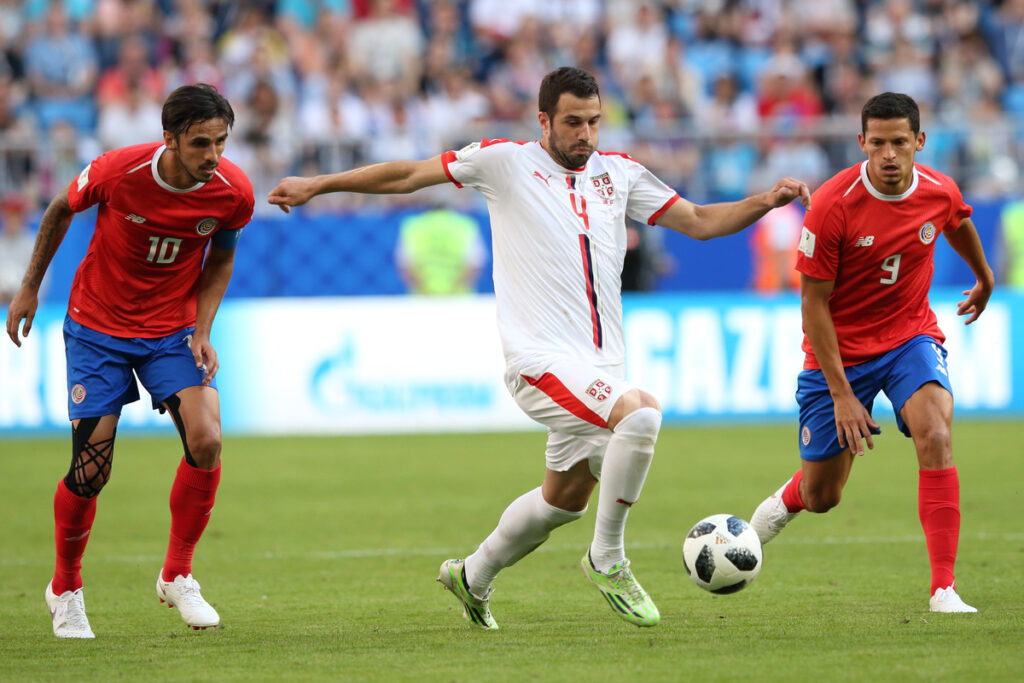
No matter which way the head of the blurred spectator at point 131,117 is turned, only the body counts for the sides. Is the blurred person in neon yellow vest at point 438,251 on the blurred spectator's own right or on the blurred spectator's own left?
on the blurred spectator's own left

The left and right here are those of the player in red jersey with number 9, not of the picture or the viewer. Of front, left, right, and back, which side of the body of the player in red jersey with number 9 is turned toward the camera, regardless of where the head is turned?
front

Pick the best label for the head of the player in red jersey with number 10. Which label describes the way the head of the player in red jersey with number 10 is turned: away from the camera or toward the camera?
toward the camera

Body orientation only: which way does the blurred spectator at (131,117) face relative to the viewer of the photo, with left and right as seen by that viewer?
facing the viewer

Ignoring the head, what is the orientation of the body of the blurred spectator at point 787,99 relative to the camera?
toward the camera

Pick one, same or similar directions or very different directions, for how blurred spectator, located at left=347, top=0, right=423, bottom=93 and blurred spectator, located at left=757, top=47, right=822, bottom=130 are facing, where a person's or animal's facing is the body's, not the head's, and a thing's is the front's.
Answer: same or similar directions

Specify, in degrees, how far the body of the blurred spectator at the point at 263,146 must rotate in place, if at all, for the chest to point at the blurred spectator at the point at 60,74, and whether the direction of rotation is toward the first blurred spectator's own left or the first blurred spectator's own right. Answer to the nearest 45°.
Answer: approximately 135° to the first blurred spectator's own right

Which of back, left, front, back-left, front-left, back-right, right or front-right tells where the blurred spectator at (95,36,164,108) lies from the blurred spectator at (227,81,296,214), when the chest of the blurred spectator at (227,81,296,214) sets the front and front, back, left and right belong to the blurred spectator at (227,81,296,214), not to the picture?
back-right

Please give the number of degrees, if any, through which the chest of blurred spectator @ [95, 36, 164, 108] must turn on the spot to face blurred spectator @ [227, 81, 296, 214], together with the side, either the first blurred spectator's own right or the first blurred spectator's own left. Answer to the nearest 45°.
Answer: approximately 45° to the first blurred spectator's own left

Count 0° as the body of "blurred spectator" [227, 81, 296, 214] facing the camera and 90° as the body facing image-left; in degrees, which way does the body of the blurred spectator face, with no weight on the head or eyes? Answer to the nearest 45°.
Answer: approximately 0°

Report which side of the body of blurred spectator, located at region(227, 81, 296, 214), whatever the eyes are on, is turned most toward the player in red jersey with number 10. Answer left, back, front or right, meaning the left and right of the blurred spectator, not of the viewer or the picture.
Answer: front

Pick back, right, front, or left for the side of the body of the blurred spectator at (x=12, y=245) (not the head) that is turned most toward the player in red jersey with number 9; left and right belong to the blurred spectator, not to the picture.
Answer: front
